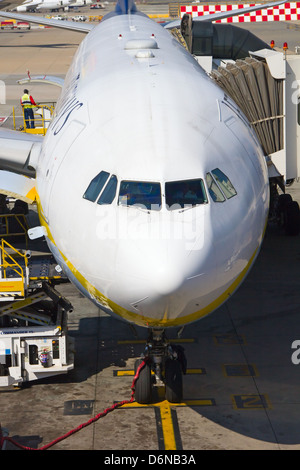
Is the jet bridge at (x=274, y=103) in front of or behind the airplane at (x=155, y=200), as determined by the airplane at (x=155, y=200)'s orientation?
behind

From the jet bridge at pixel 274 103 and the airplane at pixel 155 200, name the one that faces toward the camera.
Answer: the airplane

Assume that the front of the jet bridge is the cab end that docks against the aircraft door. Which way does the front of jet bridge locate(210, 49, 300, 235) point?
to the viewer's left

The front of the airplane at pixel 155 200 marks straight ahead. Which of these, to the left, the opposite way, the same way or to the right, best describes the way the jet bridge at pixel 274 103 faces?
to the right

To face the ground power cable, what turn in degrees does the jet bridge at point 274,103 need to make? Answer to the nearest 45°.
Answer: approximately 90° to its left

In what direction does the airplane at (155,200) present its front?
toward the camera
